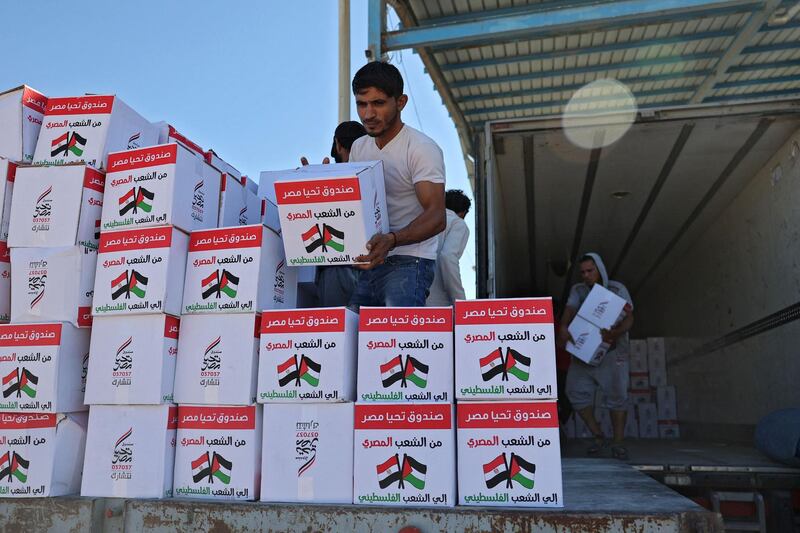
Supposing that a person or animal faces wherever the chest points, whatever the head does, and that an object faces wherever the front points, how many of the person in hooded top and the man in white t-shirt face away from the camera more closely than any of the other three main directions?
0

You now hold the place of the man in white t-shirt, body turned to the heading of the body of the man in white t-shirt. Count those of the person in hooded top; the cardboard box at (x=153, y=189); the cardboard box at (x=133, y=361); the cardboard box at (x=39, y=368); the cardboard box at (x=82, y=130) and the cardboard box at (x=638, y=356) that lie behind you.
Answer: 2

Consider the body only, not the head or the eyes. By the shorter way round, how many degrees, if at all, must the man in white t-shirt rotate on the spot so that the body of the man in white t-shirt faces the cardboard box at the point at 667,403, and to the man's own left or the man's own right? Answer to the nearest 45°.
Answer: approximately 180°

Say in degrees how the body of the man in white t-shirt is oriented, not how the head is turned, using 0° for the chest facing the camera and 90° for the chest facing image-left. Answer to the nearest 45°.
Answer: approximately 45°

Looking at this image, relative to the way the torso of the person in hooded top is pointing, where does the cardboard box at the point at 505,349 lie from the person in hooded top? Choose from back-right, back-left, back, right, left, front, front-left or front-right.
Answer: front-left

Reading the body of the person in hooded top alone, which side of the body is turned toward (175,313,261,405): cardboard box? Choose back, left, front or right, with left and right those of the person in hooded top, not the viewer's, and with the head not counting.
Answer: front

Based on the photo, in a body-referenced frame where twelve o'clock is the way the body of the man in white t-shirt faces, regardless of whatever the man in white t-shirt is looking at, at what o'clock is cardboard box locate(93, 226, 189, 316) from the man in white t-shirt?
The cardboard box is roughly at 1 o'clock from the man in white t-shirt.

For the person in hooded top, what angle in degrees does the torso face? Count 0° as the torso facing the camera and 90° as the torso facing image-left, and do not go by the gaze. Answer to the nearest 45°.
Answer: approximately 45°

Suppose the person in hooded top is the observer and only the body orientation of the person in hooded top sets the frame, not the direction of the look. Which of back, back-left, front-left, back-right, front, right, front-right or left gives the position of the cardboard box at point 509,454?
front-left
